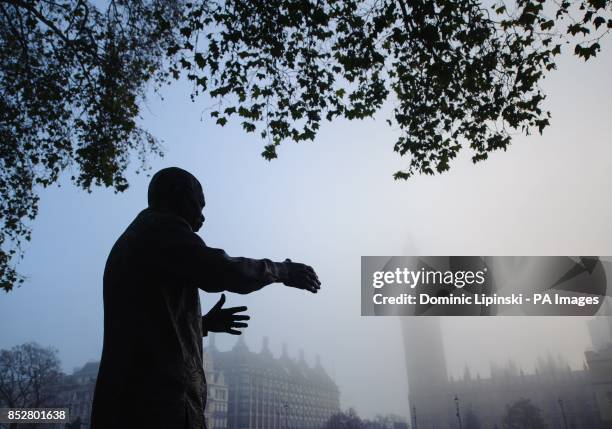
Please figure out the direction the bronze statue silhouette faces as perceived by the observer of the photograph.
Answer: facing away from the viewer and to the right of the viewer

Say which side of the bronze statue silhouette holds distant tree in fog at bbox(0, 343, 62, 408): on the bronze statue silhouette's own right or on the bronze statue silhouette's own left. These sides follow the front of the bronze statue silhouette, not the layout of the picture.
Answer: on the bronze statue silhouette's own left
